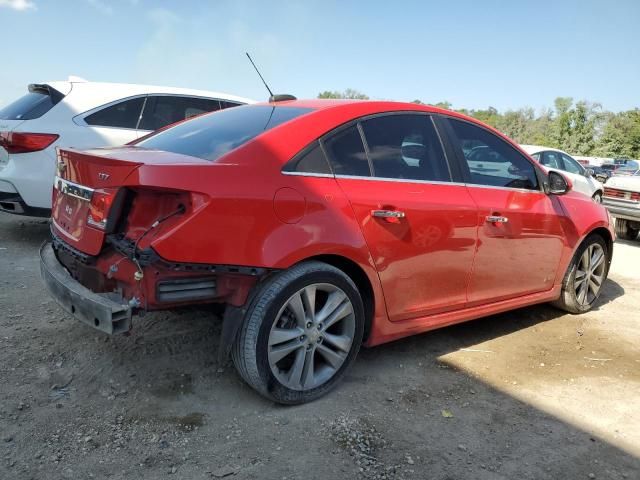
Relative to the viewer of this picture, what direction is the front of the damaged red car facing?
facing away from the viewer and to the right of the viewer

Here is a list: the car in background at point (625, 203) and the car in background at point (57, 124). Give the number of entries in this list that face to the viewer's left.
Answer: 0

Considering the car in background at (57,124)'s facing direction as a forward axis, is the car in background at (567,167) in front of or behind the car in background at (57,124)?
in front

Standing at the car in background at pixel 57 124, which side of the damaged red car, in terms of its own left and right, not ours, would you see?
left

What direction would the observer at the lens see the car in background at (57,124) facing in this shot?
facing away from the viewer and to the right of the viewer

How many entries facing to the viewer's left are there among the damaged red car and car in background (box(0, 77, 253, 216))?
0

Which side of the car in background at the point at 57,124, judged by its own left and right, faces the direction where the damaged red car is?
right

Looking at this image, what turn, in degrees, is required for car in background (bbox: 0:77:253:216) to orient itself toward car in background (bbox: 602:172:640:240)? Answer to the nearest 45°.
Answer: approximately 45° to its right

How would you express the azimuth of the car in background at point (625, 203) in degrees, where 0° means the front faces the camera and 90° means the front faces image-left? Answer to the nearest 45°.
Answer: approximately 225°

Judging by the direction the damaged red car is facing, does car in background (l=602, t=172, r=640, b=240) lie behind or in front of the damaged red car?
in front
